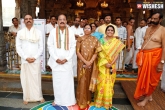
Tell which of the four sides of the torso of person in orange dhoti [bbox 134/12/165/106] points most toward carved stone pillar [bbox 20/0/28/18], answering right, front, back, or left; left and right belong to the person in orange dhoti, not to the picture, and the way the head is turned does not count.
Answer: right

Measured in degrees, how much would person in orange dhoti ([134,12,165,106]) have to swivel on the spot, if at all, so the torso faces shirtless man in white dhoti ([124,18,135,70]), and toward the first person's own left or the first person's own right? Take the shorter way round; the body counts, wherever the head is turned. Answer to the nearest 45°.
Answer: approximately 135° to the first person's own right

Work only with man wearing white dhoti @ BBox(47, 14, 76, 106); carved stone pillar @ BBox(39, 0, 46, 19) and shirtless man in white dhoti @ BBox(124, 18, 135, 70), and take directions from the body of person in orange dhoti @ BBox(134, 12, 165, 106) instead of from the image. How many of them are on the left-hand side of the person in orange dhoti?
0

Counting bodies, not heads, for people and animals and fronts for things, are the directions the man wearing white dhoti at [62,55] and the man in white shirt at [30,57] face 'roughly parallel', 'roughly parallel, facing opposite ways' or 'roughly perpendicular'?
roughly parallel

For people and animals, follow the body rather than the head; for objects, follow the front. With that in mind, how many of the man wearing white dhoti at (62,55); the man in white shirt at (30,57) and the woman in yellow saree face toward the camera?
3

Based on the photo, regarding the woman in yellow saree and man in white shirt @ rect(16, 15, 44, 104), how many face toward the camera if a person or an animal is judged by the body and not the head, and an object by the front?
2

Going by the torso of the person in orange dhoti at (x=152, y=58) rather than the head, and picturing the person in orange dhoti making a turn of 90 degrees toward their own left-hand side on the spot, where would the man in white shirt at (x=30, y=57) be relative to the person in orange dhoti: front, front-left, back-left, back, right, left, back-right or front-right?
back-right

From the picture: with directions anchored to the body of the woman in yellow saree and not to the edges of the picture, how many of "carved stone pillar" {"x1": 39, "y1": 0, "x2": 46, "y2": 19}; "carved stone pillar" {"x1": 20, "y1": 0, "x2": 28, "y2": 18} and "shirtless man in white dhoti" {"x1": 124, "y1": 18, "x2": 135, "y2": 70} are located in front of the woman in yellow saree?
0

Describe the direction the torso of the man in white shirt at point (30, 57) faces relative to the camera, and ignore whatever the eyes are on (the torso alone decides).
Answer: toward the camera

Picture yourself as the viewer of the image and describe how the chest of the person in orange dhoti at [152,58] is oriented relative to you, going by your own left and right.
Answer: facing the viewer and to the left of the viewer

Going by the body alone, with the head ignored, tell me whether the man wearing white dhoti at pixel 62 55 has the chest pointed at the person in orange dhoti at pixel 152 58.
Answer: no

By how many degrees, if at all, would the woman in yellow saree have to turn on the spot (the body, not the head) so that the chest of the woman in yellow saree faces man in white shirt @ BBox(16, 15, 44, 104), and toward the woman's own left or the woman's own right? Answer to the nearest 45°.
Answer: approximately 90° to the woman's own right

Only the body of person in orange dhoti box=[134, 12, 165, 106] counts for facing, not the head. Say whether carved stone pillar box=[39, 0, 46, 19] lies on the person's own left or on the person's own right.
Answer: on the person's own right

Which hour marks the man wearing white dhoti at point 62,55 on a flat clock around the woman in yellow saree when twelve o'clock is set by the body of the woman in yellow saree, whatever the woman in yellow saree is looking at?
The man wearing white dhoti is roughly at 3 o'clock from the woman in yellow saree.

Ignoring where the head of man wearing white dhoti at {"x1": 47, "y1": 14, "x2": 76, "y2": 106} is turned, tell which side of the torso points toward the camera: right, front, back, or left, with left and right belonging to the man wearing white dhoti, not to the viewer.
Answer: front

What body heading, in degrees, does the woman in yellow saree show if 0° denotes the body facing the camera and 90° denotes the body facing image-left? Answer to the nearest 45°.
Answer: approximately 0°

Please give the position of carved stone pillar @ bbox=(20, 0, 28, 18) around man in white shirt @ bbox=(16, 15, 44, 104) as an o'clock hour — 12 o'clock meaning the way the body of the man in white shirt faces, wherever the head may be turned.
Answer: The carved stone pillar is roughly at 6 o'clock from the man in white shirt.

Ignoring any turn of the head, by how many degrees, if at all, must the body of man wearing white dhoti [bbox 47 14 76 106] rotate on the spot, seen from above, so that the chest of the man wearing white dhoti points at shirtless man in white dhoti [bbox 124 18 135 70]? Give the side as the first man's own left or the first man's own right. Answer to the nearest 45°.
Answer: approximately 135° to the first man's own left
